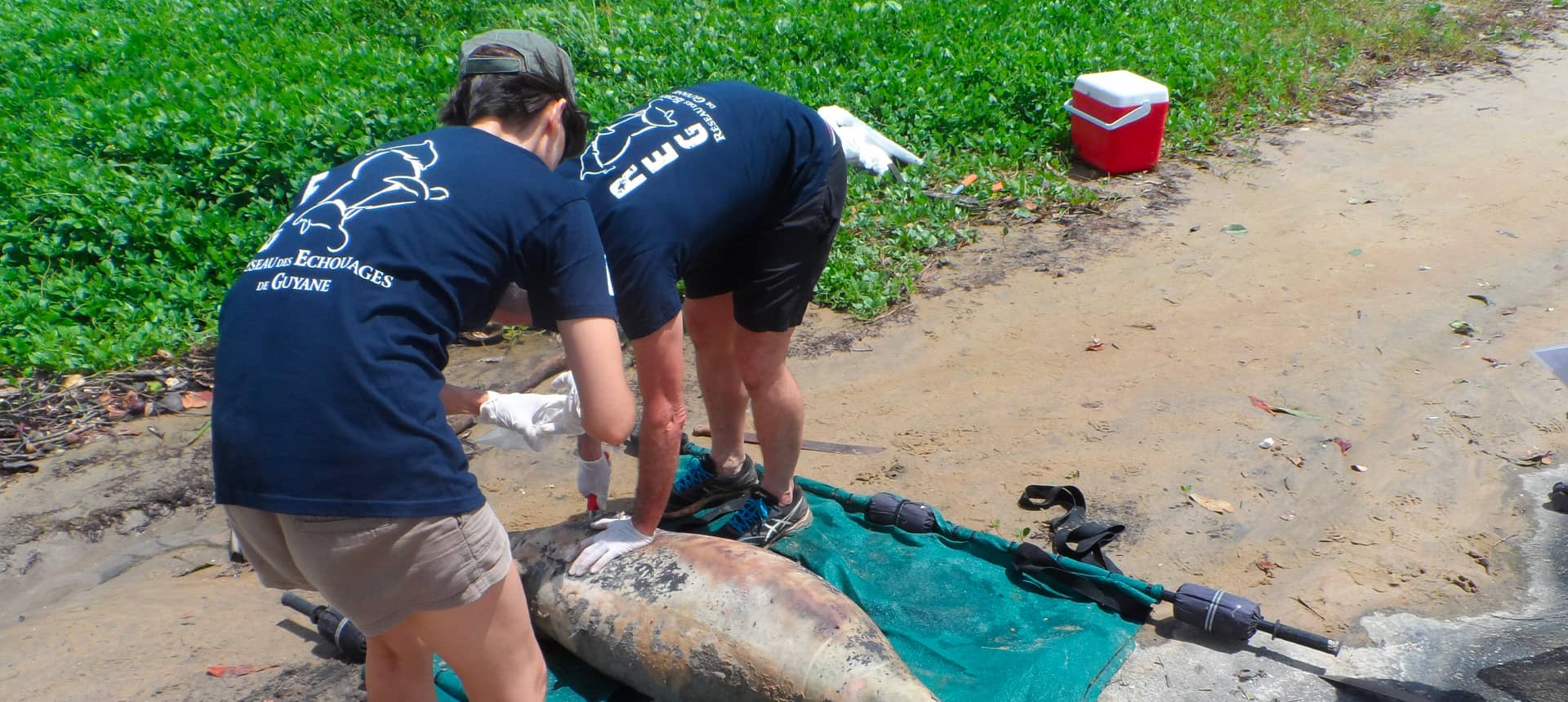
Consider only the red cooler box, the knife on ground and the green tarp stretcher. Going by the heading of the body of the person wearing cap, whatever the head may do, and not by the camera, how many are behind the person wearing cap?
0

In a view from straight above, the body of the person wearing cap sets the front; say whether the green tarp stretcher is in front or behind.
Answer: in front

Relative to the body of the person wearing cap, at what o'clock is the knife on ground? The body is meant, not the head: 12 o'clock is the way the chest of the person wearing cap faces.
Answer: The knife on ground is roughly at 12 o'clock from the person wearing cap.

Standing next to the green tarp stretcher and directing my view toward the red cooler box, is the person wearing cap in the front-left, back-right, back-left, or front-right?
back-left

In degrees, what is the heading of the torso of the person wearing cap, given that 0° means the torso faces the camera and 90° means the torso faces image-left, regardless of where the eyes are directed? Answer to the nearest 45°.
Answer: approximately 225°

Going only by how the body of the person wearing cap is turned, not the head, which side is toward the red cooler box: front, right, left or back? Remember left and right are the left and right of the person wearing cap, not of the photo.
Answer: front

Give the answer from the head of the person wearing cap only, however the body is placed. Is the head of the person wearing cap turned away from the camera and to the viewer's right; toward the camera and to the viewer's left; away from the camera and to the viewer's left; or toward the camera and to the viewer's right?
away from the camera and to the viewer's right
